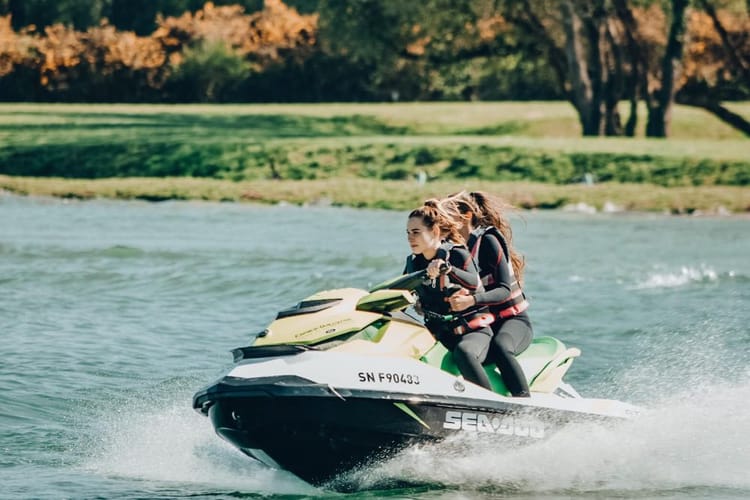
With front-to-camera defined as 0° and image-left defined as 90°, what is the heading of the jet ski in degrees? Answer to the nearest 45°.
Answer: approximately 45°

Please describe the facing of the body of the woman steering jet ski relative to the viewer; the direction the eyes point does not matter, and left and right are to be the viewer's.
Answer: facing the viewer and to the left of the viewer
